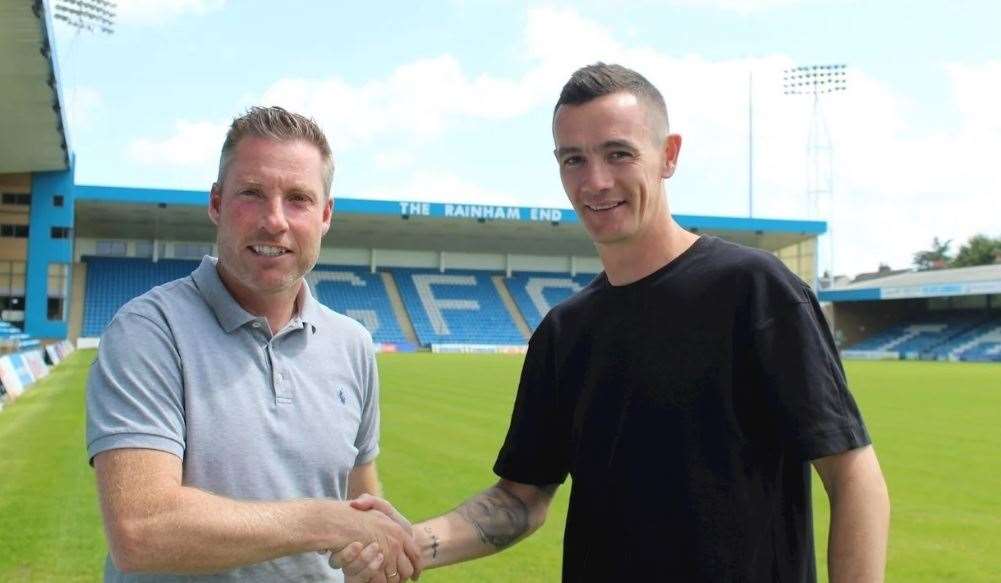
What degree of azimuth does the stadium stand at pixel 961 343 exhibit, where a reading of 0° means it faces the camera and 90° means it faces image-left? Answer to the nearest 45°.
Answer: approximately 45°

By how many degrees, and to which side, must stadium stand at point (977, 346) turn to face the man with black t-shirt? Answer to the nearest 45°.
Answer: approximately 45° to its left

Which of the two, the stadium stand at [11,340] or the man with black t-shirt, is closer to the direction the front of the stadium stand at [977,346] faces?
the stadium stand

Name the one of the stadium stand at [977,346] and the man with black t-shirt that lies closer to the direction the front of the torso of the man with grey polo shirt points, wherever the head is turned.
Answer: the man with black t-shirt

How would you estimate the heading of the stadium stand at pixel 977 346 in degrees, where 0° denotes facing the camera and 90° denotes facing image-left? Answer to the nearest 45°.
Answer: approximately 45°

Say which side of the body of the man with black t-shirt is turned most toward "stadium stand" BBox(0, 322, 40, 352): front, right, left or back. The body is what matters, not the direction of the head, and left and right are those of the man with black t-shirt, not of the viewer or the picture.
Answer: right

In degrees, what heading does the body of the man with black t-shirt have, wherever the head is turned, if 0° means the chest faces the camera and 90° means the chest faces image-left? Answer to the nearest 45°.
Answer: approximately 45°

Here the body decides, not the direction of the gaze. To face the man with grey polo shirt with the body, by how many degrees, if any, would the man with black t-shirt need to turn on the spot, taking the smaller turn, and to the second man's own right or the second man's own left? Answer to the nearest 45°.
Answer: approximately 45° to the second man's own right
